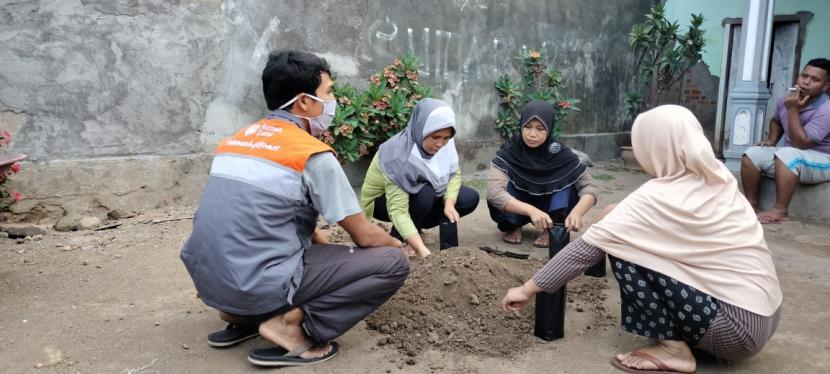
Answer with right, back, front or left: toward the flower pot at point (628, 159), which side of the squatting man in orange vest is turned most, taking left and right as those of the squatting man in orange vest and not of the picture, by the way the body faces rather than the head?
front

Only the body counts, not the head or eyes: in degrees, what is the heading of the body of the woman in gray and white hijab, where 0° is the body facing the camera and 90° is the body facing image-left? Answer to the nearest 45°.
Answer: approximately 315°

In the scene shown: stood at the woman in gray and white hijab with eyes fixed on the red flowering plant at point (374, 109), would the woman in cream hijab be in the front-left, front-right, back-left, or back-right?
back-right

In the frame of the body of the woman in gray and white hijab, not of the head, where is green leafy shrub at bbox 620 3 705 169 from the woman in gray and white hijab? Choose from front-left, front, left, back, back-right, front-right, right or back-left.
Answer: left

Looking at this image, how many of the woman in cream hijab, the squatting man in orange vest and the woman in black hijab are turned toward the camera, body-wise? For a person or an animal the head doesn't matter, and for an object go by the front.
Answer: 1

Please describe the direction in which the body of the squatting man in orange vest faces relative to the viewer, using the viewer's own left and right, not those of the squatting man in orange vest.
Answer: facing away from the viewer and to the right of the viewer

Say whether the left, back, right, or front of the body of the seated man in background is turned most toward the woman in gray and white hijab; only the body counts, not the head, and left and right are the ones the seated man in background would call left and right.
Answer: front

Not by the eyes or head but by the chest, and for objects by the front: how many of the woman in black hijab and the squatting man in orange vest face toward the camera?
1

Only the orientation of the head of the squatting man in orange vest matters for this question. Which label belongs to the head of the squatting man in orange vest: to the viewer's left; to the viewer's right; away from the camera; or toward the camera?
to the viewer's right

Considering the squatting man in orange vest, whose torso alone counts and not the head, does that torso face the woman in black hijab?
yes

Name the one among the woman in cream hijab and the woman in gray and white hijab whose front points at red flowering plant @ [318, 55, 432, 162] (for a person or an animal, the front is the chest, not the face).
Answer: the woman in cream hijab

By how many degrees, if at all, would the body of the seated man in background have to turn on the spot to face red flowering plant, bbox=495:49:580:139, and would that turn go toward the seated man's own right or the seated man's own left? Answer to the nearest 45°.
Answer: approximately 90° to the seated man's own right

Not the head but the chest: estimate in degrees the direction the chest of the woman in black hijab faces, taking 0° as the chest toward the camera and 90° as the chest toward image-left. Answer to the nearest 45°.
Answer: approximately 0°

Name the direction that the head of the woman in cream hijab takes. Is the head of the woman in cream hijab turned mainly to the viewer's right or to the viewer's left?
to the viewer's left

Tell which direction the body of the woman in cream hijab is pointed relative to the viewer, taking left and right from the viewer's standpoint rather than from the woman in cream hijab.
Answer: facing away from the viewer and to the left of the viewer
